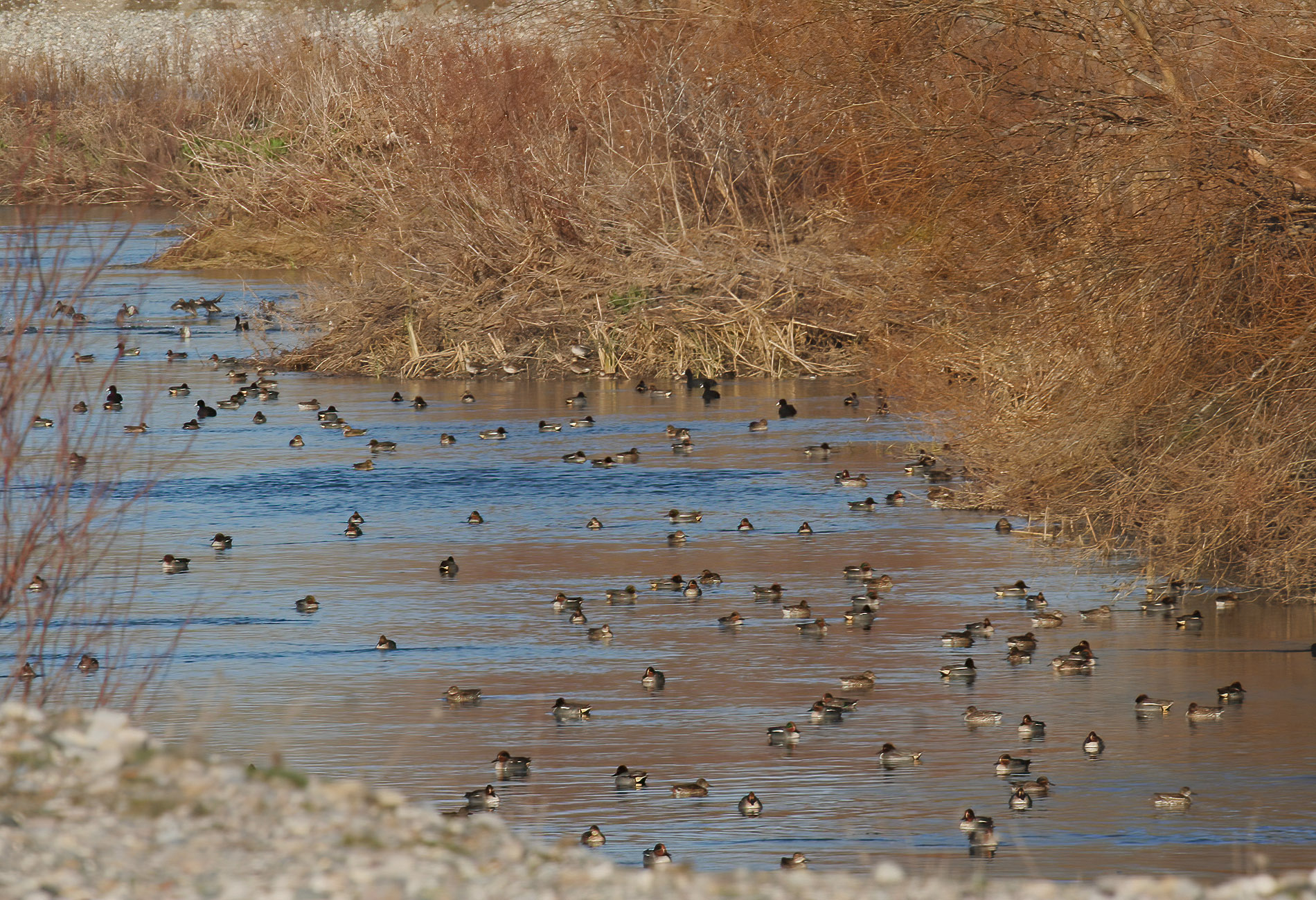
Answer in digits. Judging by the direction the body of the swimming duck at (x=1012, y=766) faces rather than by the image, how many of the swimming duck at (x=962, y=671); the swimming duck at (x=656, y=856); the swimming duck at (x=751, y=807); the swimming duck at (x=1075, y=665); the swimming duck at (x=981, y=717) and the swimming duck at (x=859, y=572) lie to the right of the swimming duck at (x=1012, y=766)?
4

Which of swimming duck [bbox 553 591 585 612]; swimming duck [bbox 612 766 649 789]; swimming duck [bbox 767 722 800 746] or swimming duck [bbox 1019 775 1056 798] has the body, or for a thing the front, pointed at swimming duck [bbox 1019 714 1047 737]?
swimming duck [bbox 767 722 800 746]

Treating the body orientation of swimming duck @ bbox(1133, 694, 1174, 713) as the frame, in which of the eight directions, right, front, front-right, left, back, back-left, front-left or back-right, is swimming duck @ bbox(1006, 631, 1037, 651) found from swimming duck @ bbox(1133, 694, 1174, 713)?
front-right

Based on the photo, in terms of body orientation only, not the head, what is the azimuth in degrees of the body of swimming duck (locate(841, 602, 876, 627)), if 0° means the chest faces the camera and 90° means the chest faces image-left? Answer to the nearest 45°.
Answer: approximately 270°

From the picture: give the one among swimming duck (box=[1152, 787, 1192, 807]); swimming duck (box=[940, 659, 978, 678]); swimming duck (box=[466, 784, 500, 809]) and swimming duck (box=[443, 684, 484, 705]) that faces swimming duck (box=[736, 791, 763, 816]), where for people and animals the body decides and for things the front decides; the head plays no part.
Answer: swimming duck (box=[466, 784, 500, 809])

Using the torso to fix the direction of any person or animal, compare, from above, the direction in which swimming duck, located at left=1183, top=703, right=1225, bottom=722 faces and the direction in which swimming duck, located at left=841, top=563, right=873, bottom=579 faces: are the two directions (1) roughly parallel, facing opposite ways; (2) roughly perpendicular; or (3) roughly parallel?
roughly parallel, facing opposite ways

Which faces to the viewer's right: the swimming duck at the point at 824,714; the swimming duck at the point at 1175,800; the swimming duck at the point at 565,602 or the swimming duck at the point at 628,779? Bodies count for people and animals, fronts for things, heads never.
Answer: the swimming duck at the point at 1175,800

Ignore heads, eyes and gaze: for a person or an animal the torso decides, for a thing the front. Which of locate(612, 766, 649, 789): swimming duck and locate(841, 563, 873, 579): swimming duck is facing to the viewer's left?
locate(612, 766, 649, 789): swimming duck

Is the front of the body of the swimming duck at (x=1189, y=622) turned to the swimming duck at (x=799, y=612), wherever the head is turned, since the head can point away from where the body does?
no

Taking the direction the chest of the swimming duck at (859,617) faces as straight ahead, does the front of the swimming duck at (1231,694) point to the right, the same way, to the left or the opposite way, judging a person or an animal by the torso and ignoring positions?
the same way

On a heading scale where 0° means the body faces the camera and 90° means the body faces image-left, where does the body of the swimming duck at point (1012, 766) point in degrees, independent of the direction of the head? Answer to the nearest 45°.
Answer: approximately 90°
